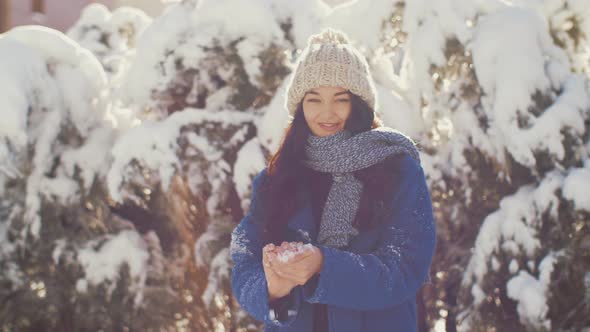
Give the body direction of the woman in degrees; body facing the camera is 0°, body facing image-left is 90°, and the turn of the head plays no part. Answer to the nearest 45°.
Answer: approximately 0°

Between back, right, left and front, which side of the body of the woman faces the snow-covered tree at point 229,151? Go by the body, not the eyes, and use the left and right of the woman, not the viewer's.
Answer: back

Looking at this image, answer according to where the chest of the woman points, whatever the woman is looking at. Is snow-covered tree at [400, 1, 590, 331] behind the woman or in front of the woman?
behind
